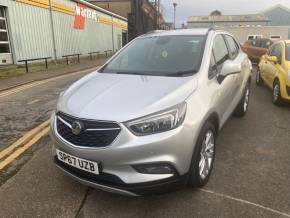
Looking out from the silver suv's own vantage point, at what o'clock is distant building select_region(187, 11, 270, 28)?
The distant building is roughly at 5 o'clock from the silver suv.

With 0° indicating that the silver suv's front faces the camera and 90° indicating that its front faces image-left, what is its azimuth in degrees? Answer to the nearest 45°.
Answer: approximately 45°

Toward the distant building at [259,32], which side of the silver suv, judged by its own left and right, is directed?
back

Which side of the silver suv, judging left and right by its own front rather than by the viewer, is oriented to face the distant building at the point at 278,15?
back

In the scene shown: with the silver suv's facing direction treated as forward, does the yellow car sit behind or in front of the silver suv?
behind

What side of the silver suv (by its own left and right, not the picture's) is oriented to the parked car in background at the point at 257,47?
back
